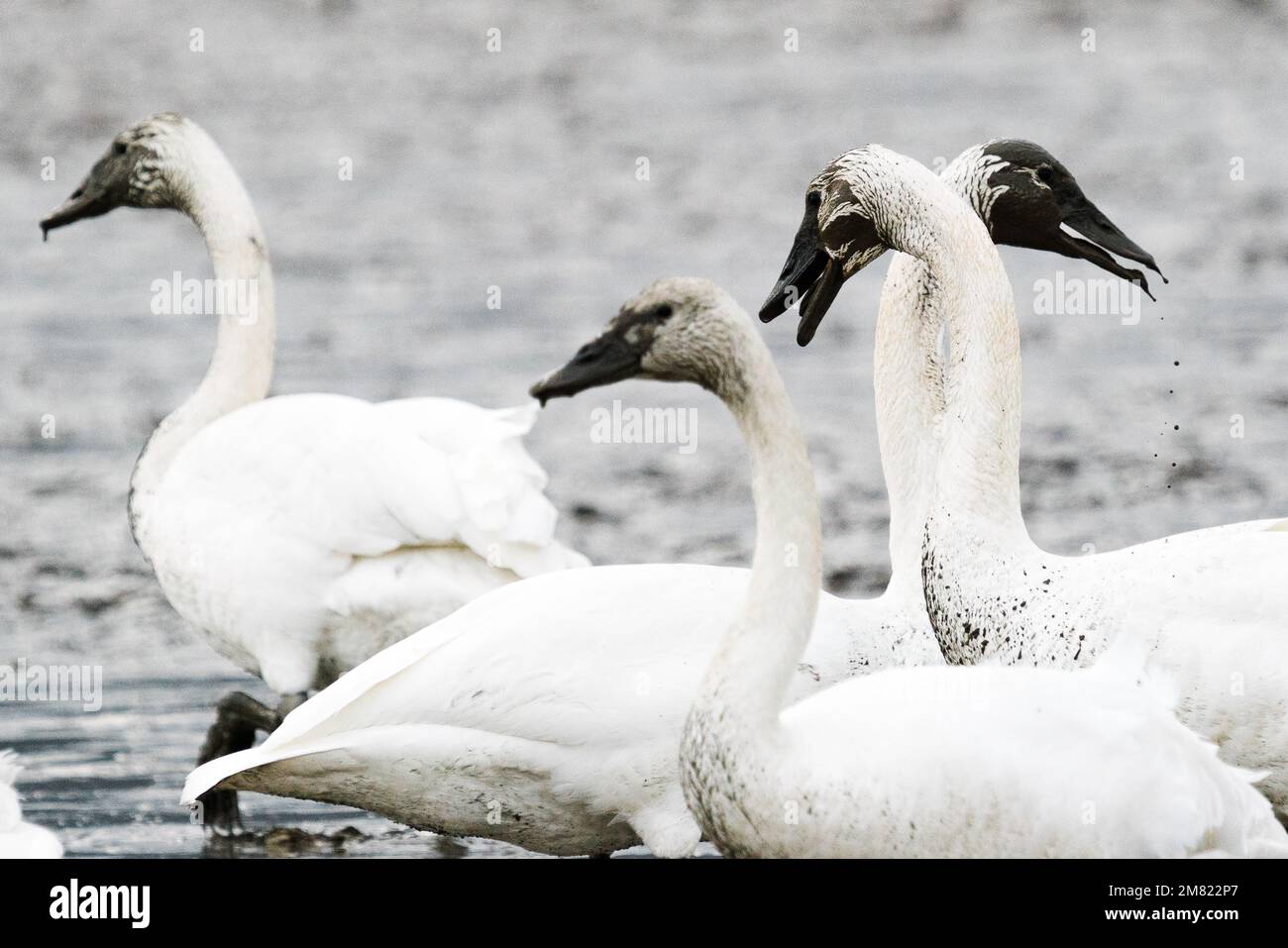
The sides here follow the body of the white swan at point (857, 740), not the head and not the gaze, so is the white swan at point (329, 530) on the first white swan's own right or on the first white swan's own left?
on the first white swan's own right

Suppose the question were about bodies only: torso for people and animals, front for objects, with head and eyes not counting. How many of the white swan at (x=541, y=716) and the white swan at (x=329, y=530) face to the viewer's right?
1

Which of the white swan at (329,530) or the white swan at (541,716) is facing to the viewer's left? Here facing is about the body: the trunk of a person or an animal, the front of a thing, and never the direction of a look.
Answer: the white swan at (329,530)

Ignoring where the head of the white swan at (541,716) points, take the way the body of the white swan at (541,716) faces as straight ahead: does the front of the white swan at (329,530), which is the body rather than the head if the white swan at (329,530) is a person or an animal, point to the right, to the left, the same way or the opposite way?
the opposite way

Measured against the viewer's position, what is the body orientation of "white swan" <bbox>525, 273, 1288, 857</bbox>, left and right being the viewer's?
facing to the left of the viewer

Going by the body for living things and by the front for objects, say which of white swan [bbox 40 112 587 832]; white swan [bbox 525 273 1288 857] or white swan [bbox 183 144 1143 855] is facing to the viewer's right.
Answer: white swan [bbox 183 144 1143 855]

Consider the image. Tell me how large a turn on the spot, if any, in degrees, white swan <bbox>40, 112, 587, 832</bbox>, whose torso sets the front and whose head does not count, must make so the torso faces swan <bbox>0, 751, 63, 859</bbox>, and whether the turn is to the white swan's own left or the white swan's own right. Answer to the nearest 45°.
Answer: approximately 90° to the white swan's own left

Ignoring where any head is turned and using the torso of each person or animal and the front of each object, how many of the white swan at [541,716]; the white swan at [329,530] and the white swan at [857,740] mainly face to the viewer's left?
2

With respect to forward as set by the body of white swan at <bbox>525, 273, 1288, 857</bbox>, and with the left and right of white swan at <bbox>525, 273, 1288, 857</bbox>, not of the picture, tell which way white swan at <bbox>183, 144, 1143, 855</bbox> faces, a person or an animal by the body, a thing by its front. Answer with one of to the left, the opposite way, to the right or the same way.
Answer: the opposite way

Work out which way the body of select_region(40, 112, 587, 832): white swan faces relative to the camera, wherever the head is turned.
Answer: to the viewer's left

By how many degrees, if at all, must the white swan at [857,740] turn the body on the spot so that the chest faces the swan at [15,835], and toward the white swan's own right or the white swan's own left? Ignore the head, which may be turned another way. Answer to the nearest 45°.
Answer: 0° — it already faces it

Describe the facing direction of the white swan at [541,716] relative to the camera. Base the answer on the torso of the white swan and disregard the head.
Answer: to the viewer's right

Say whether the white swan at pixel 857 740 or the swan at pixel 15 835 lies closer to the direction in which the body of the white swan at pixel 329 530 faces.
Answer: the swan
